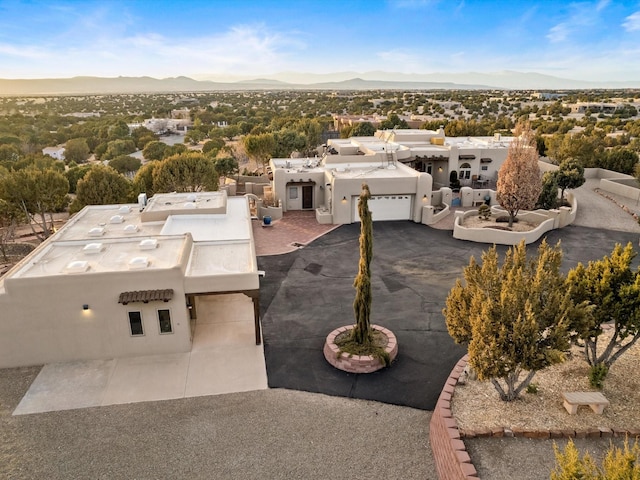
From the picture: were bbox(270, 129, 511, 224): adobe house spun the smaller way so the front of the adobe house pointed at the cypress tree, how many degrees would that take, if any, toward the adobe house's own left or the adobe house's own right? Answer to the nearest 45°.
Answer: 0° — it already faces it

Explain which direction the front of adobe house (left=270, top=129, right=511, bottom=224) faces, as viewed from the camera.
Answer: facing the viewer

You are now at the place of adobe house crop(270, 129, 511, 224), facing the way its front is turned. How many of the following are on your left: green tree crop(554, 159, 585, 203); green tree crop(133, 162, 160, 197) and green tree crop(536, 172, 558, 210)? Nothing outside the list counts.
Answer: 2

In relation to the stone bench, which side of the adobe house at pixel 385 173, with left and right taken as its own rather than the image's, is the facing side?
front

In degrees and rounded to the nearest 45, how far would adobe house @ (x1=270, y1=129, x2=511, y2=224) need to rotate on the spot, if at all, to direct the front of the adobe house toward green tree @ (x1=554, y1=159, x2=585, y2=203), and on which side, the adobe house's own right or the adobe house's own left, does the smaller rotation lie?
approximately 90° to the adobe house's own left

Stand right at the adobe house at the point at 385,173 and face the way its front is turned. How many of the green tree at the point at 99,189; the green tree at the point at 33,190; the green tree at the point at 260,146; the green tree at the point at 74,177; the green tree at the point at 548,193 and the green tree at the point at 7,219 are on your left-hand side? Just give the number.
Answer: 1

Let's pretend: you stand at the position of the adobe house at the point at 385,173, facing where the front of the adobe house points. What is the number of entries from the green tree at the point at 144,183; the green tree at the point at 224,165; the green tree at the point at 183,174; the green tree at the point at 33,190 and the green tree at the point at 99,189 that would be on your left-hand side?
0

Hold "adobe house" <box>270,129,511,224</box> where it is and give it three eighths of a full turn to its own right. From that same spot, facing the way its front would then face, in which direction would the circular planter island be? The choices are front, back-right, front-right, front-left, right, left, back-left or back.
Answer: back-left

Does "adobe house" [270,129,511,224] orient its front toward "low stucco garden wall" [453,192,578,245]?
no

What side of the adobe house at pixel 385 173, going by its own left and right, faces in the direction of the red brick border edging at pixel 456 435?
front

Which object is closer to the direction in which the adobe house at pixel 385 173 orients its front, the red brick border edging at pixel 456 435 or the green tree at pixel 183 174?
the red brick border edging

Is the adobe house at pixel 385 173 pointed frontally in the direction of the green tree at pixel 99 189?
no

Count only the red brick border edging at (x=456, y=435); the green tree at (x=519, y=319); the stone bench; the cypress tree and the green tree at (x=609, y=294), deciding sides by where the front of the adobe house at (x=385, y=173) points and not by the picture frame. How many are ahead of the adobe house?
5

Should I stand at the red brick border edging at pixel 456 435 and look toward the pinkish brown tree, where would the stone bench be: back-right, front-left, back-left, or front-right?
front-right

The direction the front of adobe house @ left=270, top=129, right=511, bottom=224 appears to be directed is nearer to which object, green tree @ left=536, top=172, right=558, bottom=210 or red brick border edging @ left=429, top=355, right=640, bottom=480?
the red brick border edging

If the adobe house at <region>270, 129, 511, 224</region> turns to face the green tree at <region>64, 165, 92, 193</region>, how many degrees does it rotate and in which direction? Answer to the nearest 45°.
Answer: approximately 90° to its right

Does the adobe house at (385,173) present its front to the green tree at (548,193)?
no

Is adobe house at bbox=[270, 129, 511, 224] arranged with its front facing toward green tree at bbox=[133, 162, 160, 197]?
no

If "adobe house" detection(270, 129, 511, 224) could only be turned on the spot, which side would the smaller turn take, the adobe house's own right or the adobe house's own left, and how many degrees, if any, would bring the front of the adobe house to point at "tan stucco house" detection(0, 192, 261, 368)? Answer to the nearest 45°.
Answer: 0° — it already faces it

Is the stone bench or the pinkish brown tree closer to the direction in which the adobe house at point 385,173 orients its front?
the stone bench
